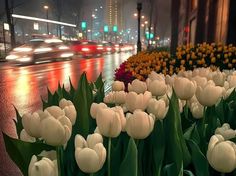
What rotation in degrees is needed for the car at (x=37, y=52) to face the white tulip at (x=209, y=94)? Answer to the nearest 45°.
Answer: approximately 45° to its left

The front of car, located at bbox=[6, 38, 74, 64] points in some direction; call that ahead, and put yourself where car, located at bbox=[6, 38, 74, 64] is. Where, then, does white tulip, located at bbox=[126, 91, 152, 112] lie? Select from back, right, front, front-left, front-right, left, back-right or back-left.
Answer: front-left

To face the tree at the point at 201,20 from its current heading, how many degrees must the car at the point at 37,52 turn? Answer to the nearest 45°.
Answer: approximately 90° to its left

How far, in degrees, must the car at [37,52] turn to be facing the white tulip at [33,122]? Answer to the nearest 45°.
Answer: approximately 45° to its left

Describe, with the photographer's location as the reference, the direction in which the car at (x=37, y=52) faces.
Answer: facing the viewer and to the left of the viewer

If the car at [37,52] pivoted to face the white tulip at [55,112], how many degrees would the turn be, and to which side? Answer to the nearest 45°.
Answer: approximately 45° to its left

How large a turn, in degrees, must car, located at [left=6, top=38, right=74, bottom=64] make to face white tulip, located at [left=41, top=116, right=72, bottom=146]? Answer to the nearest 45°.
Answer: approximately 45° to its left

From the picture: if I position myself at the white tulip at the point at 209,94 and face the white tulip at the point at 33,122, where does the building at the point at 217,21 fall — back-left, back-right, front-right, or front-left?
back-right

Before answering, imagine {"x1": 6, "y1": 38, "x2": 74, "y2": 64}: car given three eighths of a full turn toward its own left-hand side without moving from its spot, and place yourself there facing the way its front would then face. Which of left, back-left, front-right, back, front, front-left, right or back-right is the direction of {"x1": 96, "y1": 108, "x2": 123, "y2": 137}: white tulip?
right

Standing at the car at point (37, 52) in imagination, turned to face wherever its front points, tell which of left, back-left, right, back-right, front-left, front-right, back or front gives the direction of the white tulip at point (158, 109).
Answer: front-left

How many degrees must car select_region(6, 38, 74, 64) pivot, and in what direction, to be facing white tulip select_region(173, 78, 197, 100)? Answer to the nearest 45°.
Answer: approximately 45° to its left

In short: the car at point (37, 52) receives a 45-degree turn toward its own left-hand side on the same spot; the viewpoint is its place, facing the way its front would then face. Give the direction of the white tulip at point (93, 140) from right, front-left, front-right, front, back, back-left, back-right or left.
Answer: front

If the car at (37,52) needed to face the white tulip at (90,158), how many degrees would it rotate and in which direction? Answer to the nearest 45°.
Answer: approximately 45° to its left

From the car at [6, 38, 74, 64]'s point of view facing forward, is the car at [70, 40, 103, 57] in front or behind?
behind
